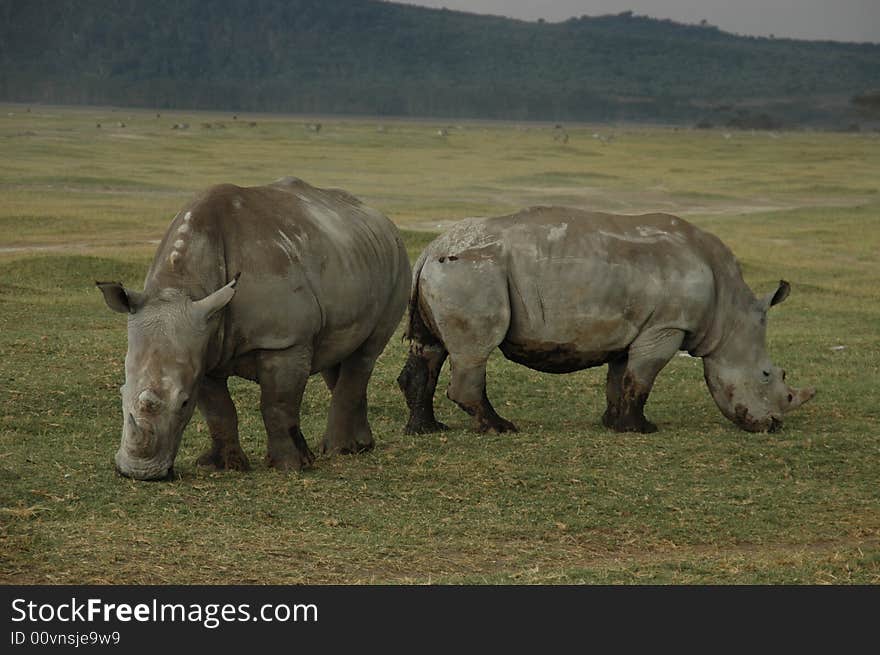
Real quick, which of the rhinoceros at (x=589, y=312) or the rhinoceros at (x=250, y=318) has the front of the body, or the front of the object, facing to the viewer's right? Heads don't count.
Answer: the rhinoceros at (x=589, y=312)

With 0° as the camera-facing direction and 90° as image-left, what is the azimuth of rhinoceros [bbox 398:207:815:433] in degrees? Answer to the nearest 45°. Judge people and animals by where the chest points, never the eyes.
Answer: approximately 270°

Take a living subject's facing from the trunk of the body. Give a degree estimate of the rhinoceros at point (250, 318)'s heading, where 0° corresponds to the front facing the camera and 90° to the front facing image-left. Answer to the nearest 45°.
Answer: approximately 45°

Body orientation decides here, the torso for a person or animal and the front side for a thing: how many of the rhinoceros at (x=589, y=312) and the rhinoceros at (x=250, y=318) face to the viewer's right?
1

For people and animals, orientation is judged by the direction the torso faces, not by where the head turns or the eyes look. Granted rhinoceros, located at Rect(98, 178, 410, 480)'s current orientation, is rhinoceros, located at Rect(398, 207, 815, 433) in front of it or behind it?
behind
